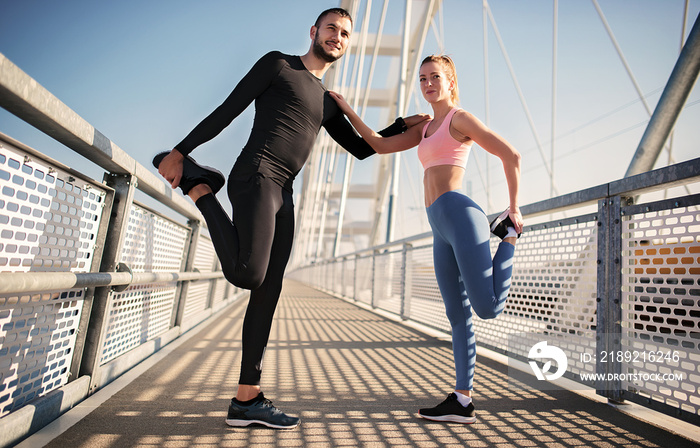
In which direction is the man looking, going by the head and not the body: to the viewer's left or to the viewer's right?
to the viewer's right

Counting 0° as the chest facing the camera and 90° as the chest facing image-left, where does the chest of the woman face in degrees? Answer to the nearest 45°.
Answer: approximately 45°

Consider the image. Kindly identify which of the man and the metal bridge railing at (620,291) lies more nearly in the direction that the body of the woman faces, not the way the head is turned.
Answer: the man

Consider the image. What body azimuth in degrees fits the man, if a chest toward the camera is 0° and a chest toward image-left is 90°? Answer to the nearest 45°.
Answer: approximately 315°
